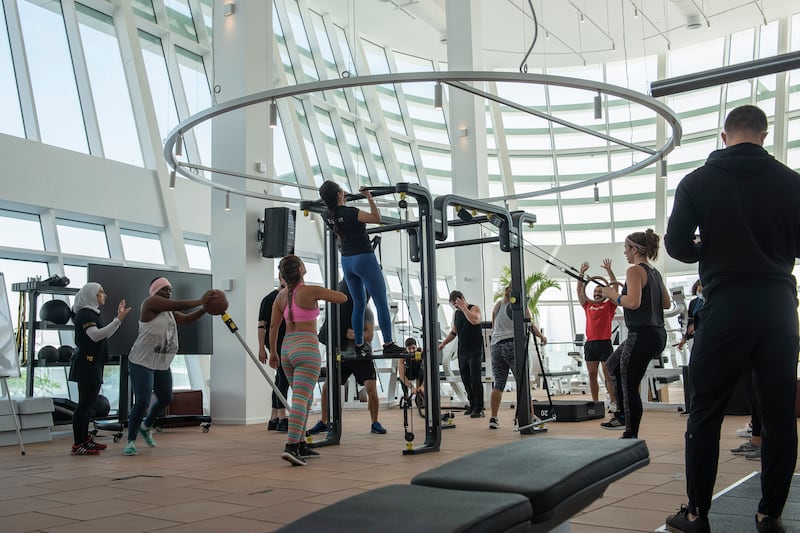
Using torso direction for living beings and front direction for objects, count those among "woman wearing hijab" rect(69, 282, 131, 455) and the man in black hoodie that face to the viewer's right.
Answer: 1

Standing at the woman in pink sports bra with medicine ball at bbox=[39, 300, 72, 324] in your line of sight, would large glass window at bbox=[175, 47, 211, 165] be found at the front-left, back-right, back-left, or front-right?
front-right

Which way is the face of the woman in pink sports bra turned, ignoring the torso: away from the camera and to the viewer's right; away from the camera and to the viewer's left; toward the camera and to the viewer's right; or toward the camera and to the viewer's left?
away from the camera and to the viewer's right

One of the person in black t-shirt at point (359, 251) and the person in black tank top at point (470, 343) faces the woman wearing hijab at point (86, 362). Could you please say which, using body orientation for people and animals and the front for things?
the person in black tank top at point (470, 343)

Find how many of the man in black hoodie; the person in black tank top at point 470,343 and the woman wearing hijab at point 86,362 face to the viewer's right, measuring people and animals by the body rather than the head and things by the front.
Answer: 1

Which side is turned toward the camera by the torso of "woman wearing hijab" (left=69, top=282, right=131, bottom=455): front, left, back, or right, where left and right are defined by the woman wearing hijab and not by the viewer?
right

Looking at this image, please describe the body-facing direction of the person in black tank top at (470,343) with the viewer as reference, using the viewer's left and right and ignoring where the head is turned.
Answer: facing the viewer and to the left of the viewer

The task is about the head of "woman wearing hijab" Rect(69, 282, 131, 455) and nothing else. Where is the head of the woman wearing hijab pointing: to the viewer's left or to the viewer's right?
to the viewer's right

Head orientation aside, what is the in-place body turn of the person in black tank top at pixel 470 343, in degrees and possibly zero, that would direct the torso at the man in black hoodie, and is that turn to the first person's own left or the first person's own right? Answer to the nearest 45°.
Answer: approximately 45° to the first person's own left

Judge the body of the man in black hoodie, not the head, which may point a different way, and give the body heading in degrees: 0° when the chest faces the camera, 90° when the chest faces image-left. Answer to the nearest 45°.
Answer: approximately 180°

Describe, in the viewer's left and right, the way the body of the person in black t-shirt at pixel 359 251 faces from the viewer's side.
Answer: facing away from the viewer and to the right of the viewer

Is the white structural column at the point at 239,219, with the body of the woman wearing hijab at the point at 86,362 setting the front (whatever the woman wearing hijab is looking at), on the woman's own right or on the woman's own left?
on the woman's own left

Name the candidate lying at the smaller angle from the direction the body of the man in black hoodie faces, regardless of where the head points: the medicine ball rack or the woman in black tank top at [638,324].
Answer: the woman in black tank top

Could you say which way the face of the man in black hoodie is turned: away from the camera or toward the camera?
away from the camera
